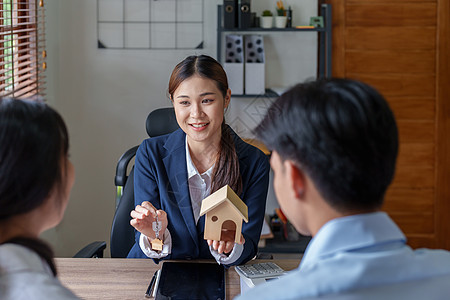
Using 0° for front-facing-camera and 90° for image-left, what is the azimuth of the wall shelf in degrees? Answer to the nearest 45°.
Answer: approximately 0°

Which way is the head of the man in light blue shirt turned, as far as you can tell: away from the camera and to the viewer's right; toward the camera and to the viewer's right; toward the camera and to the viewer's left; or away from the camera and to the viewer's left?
away from the camera and to the viewer's left

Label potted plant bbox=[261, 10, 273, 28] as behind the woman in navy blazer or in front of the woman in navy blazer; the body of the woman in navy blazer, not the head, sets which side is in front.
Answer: behind

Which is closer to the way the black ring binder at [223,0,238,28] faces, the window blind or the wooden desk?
the wooden desk

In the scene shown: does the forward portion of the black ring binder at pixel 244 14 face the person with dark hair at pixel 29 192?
yes

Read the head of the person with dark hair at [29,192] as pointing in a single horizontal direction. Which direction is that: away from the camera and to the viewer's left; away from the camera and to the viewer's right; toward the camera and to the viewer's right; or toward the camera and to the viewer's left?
away from the camera and to the viewer's right

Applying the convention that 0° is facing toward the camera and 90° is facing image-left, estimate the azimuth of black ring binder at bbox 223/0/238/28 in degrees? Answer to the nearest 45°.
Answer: approximately 0°
